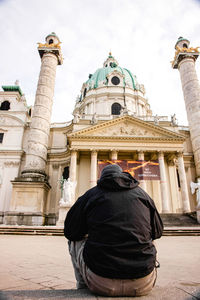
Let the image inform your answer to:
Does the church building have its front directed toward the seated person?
yes

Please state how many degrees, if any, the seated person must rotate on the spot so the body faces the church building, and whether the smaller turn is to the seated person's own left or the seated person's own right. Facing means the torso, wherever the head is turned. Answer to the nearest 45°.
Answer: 0° — they already face it

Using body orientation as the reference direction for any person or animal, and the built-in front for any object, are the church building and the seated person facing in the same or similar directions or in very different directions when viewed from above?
very different directions

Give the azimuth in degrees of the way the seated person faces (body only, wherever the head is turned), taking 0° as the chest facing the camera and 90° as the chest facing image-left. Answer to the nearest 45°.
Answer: approximately 180°

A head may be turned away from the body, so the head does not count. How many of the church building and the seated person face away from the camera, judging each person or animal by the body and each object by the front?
1
